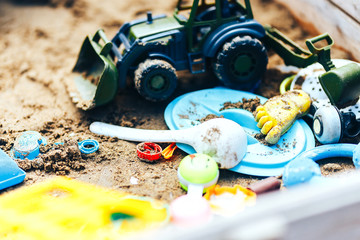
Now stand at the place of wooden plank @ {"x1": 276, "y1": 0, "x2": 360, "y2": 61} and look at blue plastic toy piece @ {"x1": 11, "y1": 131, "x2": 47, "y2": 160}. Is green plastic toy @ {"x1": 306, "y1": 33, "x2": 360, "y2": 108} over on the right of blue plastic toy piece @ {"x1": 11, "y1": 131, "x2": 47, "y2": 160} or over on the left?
left

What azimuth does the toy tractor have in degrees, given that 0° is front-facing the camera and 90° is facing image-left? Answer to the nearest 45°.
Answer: approximately 90°

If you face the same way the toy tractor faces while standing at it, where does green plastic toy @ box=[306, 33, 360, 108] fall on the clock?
The green plastic toy is roughly at 7 o'clock from the toy tractor.

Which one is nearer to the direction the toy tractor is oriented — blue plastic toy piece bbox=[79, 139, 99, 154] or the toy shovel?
the blue plastic toy piece

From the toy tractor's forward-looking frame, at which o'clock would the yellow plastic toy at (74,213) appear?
The yellow plastic toy is roughly at 10 o'clock from the toy tractor.

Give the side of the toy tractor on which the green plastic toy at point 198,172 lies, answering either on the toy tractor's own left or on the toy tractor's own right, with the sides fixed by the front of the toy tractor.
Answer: on the toy tractor's own left

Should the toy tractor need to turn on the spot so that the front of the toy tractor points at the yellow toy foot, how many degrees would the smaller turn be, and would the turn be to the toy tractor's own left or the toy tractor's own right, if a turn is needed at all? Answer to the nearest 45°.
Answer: approximately 135° to the toy tractor's own left

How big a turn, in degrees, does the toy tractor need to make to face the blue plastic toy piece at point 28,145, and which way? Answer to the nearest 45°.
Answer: approximately 45° to its left

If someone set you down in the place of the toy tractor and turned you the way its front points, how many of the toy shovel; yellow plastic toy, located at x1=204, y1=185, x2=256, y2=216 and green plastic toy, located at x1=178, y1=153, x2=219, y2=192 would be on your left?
3

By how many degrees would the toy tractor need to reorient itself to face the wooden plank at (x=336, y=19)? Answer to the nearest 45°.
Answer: approximately 180°
